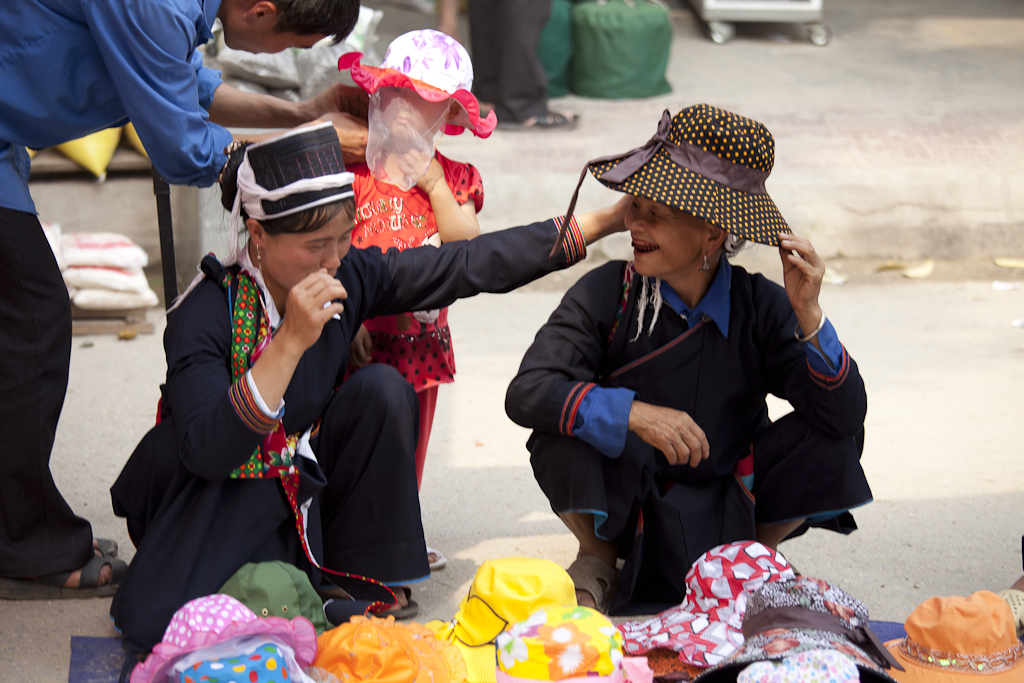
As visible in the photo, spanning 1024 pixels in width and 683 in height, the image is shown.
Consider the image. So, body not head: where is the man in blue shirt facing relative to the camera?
to the viewer's right

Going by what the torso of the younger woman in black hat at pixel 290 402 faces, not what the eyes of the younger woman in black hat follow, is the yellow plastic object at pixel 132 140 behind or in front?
behind

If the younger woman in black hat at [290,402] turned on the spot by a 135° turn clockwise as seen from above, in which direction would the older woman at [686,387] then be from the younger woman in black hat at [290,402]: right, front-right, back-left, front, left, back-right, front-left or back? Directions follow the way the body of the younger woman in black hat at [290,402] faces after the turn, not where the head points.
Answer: back

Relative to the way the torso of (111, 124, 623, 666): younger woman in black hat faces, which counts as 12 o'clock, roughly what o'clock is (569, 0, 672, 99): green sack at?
The green sack is roughly at 8 o'clock from the younger woman in black hat.

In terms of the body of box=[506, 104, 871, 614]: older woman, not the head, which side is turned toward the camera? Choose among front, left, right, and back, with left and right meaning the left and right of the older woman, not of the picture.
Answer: front

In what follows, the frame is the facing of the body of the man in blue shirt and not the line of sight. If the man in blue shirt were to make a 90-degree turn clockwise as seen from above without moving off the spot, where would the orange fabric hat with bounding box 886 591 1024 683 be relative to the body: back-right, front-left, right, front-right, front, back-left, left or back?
front-left

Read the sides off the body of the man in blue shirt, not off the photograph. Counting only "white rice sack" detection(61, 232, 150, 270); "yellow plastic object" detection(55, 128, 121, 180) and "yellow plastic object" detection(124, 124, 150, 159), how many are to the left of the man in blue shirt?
3

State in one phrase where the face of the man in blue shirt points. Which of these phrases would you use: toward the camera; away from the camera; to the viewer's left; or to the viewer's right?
to the viewer's right

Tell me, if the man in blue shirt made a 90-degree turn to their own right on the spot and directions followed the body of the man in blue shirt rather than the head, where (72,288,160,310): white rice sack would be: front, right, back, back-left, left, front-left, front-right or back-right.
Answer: back

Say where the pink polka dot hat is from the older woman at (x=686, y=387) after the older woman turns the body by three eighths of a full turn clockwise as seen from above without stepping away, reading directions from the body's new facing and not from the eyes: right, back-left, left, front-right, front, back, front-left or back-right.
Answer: left

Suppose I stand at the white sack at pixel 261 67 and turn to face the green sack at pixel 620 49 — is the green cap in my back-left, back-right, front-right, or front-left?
back-right

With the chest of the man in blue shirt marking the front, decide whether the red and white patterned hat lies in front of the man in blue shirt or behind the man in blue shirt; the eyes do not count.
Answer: in front

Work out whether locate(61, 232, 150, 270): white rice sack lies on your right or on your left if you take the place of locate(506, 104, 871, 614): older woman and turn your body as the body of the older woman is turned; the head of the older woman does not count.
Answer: on your right
